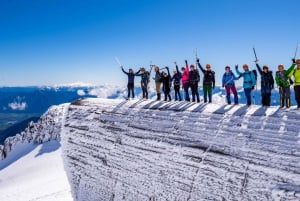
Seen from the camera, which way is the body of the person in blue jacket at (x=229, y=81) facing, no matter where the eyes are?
toward the camera

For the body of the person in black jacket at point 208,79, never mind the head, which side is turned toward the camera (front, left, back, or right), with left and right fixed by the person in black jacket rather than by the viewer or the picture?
front

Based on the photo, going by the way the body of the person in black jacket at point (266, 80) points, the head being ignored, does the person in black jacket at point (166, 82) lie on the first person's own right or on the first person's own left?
on the first person's own right

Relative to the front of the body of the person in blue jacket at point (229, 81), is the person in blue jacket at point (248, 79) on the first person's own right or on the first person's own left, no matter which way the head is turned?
on the first person's own left

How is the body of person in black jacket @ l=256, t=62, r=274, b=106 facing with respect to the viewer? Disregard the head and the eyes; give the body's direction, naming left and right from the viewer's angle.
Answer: facing the viewer

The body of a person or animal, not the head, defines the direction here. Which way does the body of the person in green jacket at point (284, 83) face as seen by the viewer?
toward the camera

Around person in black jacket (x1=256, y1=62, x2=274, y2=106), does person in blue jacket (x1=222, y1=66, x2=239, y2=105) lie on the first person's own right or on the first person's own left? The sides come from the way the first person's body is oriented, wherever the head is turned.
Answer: on the first person's own right

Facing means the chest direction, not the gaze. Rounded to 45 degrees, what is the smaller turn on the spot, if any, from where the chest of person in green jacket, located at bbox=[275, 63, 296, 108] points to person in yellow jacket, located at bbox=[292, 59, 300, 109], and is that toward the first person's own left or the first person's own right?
approximately 45° to the first person's own left
